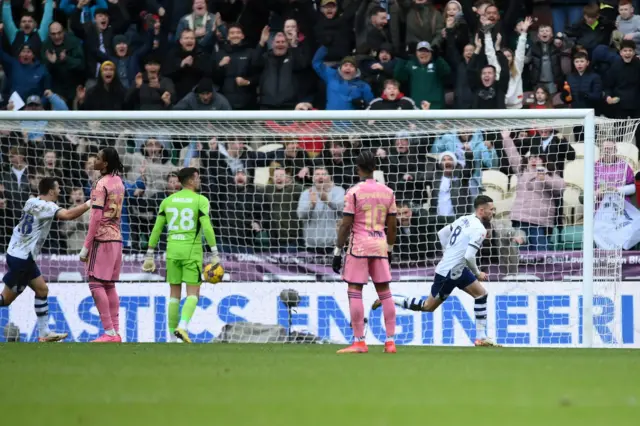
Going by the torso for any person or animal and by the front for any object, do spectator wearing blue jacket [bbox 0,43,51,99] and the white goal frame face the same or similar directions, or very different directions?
same or similar directions

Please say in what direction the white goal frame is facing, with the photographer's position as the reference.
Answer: facing the viewer

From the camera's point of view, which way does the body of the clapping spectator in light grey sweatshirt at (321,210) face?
toward the camera

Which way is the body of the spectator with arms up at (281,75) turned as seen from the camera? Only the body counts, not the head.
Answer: toward the camera

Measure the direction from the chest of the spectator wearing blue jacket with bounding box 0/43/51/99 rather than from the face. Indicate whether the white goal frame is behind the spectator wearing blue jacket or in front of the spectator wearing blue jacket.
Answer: in front

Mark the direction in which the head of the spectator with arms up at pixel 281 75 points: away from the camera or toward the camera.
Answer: toward the camera

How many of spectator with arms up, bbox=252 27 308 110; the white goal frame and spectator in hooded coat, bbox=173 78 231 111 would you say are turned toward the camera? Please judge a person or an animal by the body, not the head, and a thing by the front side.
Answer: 3

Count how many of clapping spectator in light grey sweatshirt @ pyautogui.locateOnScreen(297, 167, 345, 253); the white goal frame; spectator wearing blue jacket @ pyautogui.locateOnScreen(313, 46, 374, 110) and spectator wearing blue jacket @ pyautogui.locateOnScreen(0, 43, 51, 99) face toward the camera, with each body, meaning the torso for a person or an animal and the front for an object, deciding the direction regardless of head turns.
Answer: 4

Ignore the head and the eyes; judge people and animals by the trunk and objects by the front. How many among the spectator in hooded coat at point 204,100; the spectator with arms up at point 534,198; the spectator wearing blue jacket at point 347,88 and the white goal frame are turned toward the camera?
4

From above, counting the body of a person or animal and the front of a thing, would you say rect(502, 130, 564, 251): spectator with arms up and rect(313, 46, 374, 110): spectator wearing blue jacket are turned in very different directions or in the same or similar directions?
same or similar directions

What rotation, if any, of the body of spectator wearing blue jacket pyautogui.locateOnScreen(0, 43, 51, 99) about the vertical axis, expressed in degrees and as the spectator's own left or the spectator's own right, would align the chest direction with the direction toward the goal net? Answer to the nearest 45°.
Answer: approximately 45° to the spectator's own left

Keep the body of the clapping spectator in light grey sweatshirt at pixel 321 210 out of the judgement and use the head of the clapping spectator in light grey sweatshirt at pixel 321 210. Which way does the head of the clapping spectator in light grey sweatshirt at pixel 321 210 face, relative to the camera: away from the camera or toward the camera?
toward the camera

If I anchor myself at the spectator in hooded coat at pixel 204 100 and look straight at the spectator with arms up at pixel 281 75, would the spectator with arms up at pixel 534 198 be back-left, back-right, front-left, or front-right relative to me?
front-right

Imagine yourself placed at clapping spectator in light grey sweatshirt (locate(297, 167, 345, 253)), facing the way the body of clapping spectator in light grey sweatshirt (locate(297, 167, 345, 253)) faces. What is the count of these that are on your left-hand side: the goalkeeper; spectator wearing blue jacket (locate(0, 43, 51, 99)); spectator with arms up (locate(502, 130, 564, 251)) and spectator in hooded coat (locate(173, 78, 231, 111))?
1

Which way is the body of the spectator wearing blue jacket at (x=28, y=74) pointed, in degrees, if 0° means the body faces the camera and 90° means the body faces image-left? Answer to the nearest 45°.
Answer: approximately 0°

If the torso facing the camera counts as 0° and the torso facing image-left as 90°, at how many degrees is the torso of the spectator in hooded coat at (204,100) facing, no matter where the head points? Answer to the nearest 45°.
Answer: approximately 0°
